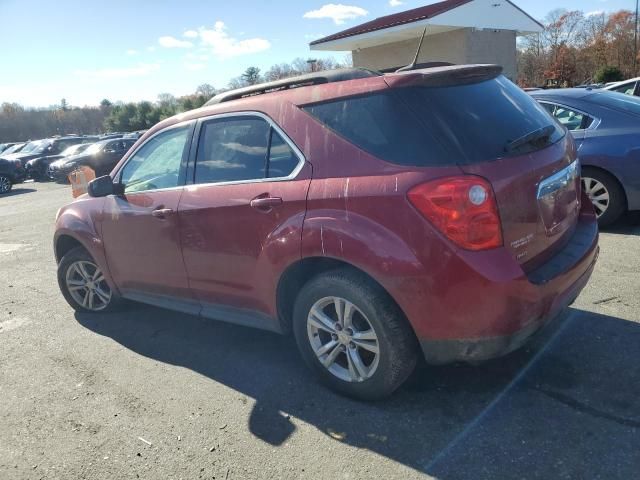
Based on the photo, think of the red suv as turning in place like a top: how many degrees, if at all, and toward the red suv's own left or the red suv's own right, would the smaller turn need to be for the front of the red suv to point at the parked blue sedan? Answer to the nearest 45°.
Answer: approximately 90° to the red suv's own right

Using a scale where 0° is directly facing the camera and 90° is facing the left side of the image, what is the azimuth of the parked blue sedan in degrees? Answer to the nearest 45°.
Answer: approximately 135°

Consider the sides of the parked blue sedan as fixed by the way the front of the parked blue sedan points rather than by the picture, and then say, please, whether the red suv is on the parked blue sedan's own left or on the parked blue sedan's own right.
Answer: on the parked blue sedan's own left

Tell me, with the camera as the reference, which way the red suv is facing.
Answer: facing away from the viewer and to the left of the viewer

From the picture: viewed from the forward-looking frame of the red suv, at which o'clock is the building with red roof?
The building with red roof is roughly at 2 o'clock from the red suv.

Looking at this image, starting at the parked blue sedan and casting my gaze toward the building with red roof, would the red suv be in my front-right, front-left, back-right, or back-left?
back-left

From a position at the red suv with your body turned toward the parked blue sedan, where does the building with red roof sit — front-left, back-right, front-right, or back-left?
front-left

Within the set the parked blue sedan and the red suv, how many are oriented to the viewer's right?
0
